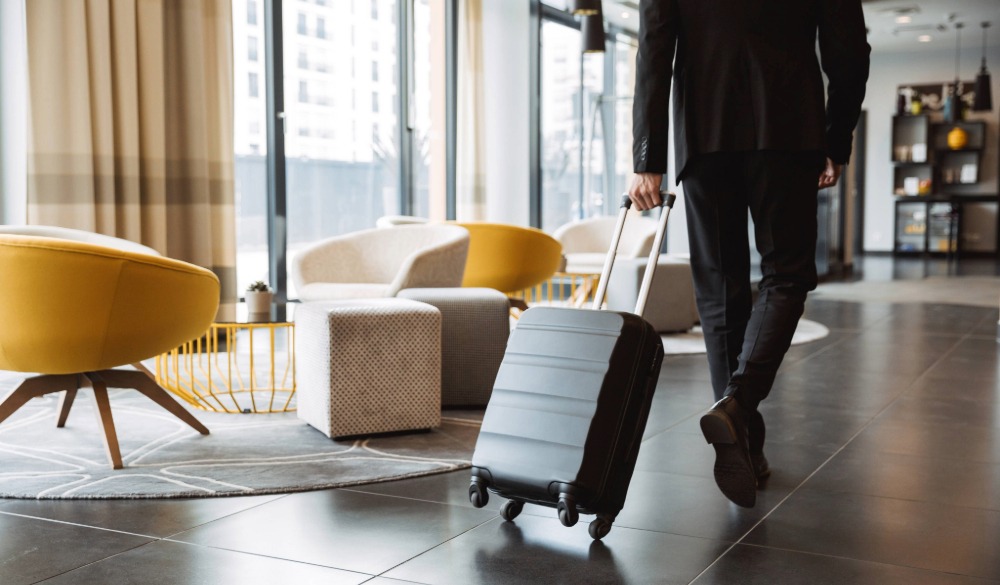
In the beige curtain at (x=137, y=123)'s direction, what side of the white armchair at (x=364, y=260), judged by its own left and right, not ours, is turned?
right

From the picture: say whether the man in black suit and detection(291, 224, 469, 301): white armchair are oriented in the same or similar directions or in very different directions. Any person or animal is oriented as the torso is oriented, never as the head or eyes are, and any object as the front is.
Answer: very different directions

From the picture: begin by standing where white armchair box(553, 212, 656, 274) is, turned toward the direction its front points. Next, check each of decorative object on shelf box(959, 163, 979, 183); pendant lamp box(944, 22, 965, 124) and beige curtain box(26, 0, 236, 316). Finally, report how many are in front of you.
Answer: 1

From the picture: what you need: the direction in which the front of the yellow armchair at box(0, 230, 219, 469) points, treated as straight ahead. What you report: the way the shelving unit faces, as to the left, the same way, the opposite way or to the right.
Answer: the opposite way

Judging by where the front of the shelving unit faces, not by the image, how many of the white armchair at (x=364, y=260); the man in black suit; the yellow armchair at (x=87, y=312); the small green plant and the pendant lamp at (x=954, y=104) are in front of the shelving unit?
5

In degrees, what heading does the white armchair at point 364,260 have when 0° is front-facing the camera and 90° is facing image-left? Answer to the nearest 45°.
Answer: approximately 45°

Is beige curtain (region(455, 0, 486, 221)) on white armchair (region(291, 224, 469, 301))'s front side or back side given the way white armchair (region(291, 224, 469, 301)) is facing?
on the back side

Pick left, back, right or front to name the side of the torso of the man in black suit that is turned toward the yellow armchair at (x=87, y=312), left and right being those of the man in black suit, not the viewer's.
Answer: left

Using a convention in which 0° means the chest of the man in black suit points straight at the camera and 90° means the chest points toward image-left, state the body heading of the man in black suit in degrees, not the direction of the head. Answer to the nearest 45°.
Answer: approximately 180°

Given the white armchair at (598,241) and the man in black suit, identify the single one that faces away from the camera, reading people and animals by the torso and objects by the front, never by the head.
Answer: the man in black suit

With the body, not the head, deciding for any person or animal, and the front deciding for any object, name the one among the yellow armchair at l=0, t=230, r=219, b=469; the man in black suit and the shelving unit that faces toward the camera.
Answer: the shelving unit

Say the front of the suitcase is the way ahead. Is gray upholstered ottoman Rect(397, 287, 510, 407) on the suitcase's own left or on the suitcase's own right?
on the suitcase's own right
